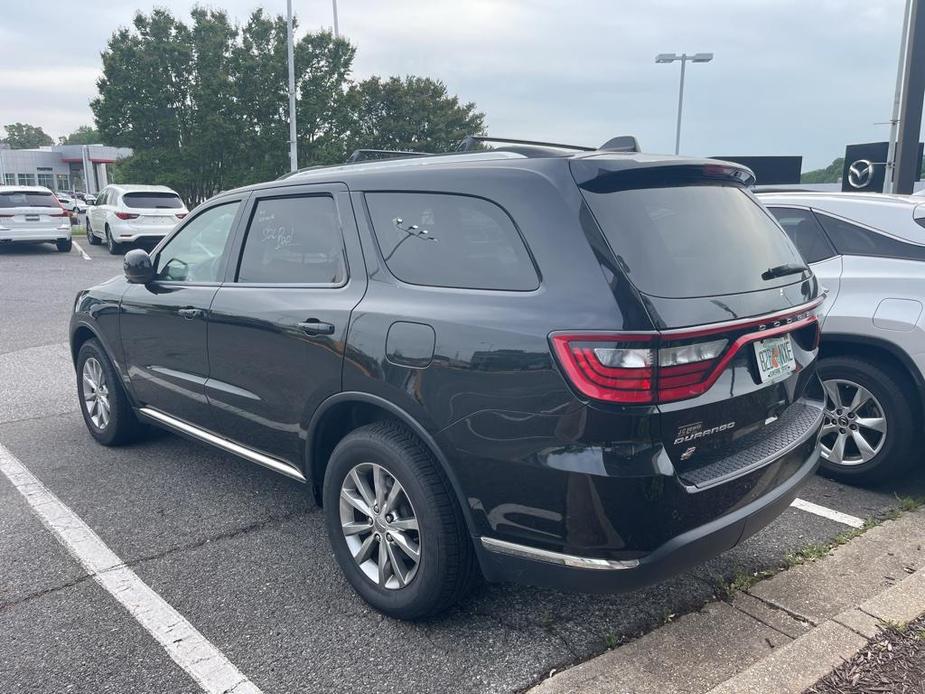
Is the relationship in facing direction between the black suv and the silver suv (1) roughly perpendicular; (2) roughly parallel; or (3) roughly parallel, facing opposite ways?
roughly parallel

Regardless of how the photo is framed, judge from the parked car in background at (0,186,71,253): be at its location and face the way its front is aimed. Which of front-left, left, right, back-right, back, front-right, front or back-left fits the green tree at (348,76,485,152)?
front-right

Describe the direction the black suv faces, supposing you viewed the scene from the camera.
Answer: facing away from the viewer and to the left of the viewer

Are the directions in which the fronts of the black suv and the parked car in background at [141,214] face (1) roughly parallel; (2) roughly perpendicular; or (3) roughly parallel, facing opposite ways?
roughly parallel

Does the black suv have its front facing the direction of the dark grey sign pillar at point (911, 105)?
no

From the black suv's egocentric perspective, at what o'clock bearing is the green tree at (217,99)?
The green tree is roughly at 1 o'clock from the black suv.

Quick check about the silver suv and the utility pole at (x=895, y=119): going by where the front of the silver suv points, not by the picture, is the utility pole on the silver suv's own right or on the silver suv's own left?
on the silver suv's own right

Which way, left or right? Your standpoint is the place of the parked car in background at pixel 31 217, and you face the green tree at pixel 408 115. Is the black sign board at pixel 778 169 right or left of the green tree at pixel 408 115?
right

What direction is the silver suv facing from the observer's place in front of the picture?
facing to the left of the viewer

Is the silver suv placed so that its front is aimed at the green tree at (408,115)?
no

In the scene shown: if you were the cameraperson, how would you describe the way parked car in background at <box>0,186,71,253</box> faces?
facing away from the viewer

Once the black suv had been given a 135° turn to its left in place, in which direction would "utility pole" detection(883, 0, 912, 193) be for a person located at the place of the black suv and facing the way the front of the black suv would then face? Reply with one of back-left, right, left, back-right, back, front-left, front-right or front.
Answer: back-left

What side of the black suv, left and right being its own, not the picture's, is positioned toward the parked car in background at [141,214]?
front

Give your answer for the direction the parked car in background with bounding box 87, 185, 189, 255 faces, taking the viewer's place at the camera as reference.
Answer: facing away from the viewer and to the left of the viewer

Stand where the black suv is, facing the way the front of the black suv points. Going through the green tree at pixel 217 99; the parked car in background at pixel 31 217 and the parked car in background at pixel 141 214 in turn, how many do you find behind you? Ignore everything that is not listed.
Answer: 0
